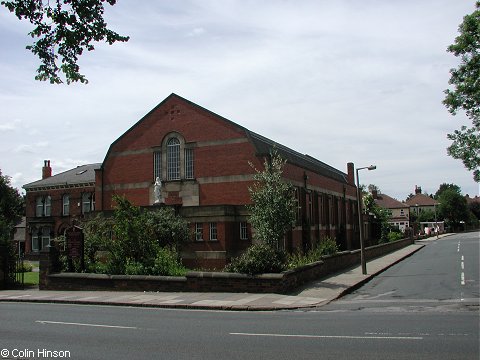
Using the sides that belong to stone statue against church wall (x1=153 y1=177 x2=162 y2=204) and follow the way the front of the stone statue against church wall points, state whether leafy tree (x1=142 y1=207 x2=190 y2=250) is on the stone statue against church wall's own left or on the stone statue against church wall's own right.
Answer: on the stone statue against church wall's own left

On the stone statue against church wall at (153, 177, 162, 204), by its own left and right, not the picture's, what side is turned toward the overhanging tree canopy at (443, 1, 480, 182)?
left

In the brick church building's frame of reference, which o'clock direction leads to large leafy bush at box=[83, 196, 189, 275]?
The large leafy bush is roughly at 11 o'clock from the brick church building.

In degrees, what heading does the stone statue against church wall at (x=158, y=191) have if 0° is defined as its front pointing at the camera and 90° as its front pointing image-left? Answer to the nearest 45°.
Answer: approximately 45°

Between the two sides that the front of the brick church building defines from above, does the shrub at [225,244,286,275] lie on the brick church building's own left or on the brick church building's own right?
on the brick church building's own left

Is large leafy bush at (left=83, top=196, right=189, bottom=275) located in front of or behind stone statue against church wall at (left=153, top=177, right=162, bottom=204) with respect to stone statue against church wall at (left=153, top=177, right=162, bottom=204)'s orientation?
in front

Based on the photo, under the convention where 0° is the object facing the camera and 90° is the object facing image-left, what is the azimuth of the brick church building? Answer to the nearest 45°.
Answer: approximately 45°

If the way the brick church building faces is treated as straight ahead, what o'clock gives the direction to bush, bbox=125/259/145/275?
The bush is roughly at 11 o'clock from the brick church building.

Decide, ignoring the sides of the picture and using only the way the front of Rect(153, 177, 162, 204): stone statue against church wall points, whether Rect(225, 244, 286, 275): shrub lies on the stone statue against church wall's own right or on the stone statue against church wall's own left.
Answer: on the stone statue against church wall's own left

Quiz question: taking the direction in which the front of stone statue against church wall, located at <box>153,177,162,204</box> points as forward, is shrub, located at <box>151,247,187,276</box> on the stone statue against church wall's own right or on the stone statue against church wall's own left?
on the stone statue against church wall's own left
